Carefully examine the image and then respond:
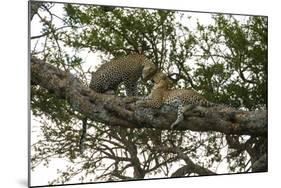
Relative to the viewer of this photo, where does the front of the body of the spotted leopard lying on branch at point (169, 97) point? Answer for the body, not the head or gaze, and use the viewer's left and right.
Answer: facing to the left of the viewer

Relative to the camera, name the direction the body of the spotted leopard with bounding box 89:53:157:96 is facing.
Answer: to the viewer's right
